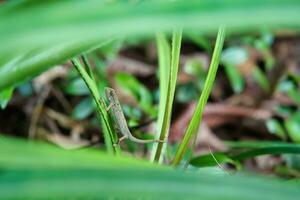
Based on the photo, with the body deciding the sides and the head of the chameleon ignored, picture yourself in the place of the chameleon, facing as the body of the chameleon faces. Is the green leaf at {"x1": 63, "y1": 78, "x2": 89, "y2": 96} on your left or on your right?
on your right

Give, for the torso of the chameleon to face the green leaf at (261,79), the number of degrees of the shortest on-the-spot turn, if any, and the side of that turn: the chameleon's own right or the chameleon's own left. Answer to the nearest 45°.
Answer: approximately 135° to the chameleon's own right

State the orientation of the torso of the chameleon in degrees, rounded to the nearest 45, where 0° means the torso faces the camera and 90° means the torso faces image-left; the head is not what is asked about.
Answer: approximately 90°
